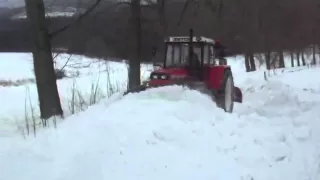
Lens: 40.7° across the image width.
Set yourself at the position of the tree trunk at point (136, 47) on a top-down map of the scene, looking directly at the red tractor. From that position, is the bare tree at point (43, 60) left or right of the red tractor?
right

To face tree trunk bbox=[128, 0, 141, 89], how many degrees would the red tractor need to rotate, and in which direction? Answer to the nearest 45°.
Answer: approximately 90° to its right

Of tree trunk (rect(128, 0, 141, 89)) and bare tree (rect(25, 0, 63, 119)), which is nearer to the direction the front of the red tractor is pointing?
the bare tree

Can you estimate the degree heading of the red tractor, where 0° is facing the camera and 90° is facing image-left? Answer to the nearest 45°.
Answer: approximately 45°

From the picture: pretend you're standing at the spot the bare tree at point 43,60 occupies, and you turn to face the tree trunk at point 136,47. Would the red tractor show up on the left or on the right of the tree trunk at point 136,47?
right

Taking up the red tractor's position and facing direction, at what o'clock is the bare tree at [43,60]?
The bare tree is roughly at 1 o'clock from the red tractor.
